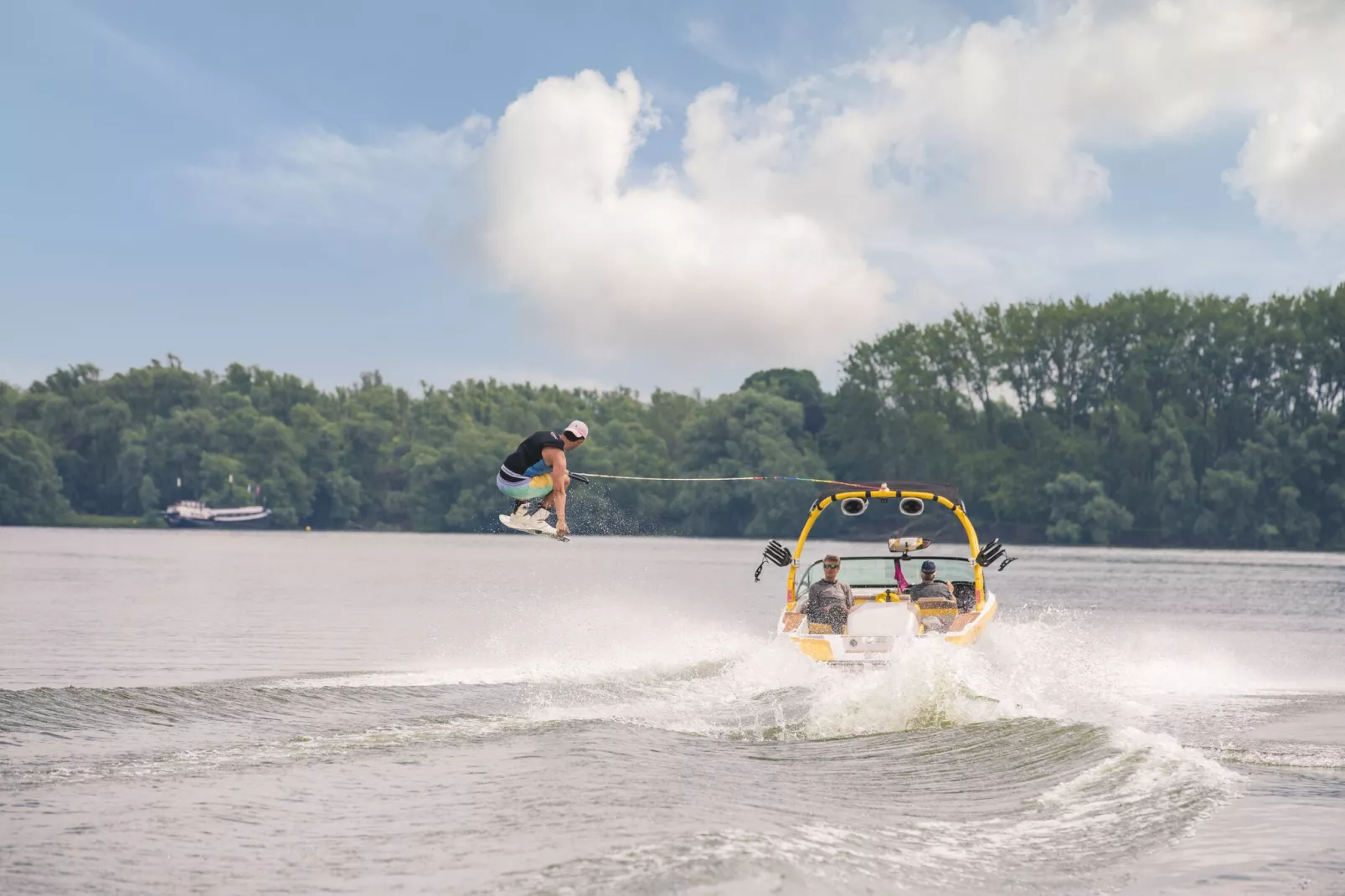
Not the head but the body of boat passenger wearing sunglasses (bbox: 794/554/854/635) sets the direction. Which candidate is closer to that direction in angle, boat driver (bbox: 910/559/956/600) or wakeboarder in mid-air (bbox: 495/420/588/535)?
the wakeboarder in mid-air

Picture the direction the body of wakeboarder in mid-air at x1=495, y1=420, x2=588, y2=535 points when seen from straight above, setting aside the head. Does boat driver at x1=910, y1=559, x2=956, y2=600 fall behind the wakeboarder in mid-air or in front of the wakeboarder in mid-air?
in front

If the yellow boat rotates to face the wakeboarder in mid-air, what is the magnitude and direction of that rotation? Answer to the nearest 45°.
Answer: approximately 135° to its left

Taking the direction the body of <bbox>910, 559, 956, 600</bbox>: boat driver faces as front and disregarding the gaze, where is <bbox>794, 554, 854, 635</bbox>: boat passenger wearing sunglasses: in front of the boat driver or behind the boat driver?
behind

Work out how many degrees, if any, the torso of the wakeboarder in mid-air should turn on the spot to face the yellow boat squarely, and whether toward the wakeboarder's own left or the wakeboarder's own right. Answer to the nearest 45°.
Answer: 0° — they already face it

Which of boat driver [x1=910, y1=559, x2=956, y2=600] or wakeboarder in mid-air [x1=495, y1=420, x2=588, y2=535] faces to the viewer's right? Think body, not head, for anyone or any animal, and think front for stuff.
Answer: the wakeboarder in mid-air

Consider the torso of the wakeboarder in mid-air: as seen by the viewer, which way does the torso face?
to the viewer's right

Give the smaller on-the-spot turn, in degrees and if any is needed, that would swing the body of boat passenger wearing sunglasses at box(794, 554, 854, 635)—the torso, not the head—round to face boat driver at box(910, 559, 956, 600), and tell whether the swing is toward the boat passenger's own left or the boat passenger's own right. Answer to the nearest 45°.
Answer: approximately 135° to the boat passenger's own left

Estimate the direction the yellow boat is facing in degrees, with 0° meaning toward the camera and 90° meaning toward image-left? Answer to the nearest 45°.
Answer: approximately 180°

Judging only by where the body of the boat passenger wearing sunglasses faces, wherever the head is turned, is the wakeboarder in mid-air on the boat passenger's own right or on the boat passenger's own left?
on the boat passenger's own right
